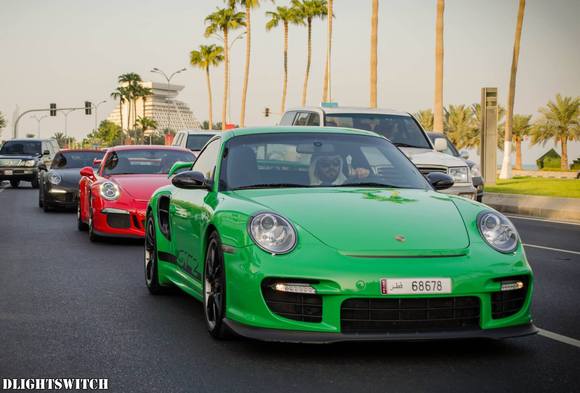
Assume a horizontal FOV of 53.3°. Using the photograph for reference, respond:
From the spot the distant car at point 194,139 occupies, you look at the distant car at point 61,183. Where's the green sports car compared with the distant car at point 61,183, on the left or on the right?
left

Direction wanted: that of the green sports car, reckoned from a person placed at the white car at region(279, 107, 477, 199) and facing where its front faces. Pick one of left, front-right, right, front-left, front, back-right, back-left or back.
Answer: front-right

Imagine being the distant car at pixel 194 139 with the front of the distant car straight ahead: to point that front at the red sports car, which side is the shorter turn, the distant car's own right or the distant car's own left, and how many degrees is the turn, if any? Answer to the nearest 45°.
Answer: approximately 45° to the distant car's own right

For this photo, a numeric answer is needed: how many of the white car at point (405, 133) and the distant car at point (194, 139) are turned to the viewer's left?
0

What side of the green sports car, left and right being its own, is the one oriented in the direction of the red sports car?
back

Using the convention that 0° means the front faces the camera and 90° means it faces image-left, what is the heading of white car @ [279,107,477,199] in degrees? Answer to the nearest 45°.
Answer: approximately 315°

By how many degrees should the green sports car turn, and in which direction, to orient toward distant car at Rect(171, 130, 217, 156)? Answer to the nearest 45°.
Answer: approximately 135° to its left

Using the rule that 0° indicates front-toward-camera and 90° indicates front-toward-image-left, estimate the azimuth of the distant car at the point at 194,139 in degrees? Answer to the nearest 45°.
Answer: approximately 315°

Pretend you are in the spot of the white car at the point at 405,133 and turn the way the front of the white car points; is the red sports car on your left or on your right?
on your right

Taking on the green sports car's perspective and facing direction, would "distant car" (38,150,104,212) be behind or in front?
behind
